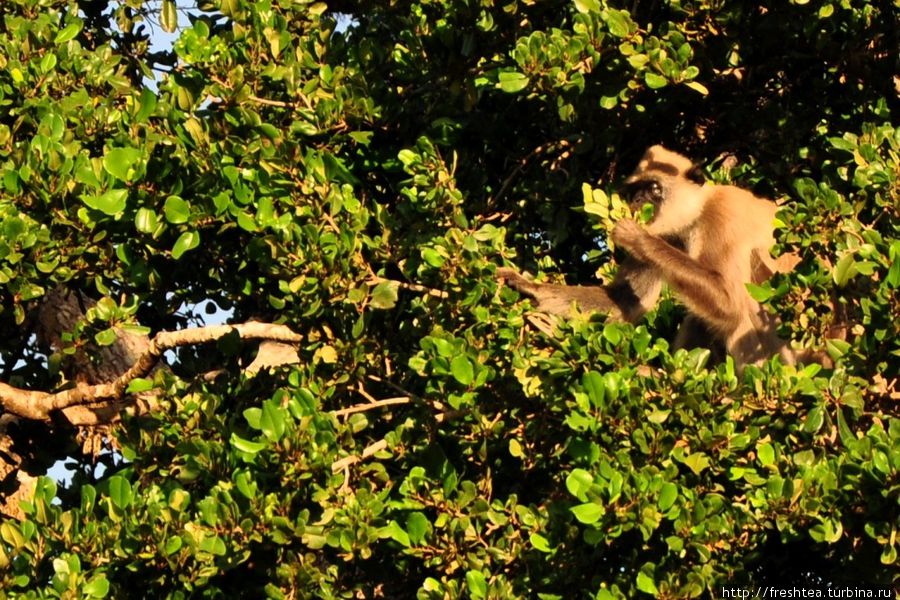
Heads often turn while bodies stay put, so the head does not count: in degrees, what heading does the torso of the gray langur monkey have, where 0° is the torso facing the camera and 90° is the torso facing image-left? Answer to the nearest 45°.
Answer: approximately 90°
